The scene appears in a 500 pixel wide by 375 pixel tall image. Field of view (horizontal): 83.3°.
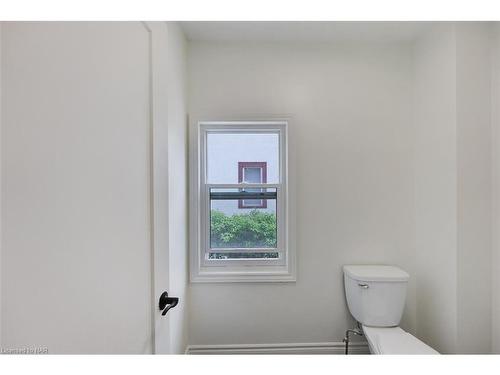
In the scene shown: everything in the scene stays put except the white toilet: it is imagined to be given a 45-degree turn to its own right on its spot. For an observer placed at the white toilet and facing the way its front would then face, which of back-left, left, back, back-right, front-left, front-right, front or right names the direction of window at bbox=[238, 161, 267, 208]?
right

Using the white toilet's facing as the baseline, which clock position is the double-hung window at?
The double-hung window is roughly at 4 o'clock from the white toilet.

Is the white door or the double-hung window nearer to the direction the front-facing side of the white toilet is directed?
the white door

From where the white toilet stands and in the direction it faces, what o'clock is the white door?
The white door is roughly at 2 o'clock from the white toilet.

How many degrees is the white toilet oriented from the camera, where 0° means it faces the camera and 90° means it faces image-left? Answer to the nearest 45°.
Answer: approximately 315°
